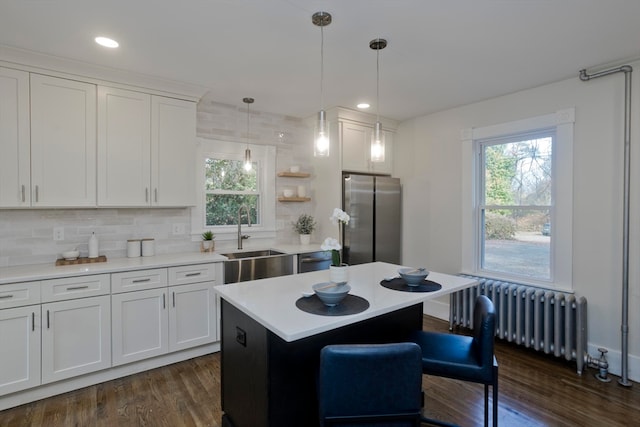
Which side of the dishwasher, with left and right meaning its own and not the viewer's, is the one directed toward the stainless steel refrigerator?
left

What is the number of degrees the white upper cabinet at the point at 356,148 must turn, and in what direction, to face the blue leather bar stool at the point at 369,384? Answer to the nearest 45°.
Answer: approximately 45° to its right

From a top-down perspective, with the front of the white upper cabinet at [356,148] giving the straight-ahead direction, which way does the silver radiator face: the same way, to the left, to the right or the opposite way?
to the right

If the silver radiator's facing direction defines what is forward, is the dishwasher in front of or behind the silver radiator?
in front

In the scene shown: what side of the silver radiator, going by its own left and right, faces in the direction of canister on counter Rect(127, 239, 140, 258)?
front

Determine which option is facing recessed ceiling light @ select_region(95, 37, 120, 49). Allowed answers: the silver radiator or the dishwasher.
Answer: the silver radiator

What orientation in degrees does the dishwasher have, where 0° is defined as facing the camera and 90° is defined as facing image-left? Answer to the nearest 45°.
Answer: approximately 315°

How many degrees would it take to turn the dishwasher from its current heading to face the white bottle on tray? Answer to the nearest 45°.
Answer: approximately 135° to its right

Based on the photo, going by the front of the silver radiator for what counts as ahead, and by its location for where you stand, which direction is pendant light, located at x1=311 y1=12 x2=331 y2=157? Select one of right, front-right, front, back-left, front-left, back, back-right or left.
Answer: front

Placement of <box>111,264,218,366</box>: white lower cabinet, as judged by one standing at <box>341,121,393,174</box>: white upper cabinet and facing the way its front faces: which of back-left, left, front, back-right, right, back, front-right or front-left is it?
right

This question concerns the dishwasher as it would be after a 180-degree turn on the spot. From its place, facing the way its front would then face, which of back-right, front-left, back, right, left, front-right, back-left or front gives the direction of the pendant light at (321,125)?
back-left

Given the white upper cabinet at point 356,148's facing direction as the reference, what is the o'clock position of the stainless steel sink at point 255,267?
The stainless steel sink is roughly at 3 o'clock from the white upper cabinet.

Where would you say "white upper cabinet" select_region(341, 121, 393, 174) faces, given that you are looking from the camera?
facing the viewer and to the right of the viewer

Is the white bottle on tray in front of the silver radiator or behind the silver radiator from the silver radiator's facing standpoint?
in front

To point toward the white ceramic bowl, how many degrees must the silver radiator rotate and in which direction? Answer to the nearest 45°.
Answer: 0° — it already faces it

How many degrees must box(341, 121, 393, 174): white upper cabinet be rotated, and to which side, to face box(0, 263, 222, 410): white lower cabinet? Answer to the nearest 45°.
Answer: approximately 90° to its right

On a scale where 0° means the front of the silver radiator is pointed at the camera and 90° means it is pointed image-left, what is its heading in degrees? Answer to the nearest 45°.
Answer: approximately 45°

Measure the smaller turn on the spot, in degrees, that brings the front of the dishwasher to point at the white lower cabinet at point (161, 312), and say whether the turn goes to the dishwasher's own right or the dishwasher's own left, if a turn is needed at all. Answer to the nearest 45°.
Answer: approximately 90° to the dishwasher's own right

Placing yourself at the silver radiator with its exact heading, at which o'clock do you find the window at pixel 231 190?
The window is roughly at 1 o'clock from the silver radiator.
